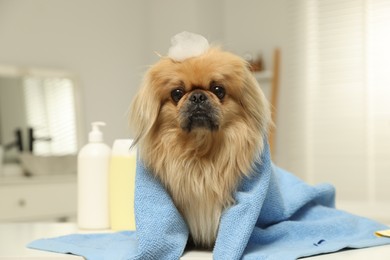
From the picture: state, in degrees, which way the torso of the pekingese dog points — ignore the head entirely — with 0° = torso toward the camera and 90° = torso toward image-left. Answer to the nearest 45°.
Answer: approximately 0°

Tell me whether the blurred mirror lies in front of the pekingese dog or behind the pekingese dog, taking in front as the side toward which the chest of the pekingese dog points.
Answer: behind

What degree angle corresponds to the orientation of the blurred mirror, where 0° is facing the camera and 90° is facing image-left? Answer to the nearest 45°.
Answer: approximately 315°

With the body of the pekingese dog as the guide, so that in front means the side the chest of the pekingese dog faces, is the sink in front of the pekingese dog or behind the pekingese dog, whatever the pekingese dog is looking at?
behind
